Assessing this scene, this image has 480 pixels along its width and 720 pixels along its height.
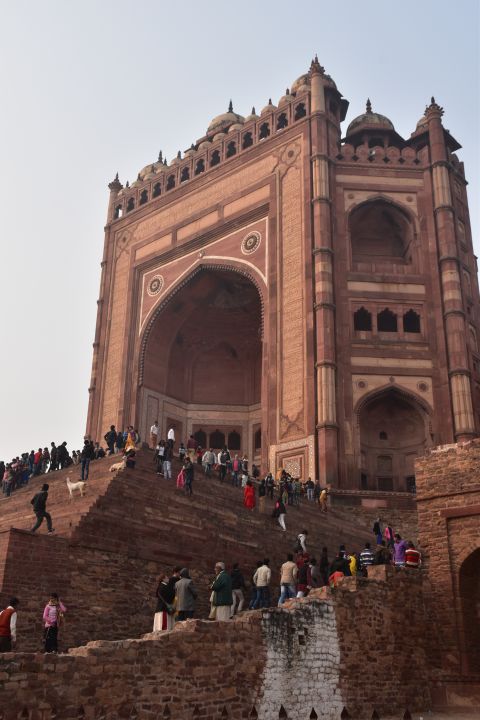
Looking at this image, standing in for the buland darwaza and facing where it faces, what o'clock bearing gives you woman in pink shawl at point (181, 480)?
The woman in pink shawl is roughly at 11 o'clock from the buland darwaza.

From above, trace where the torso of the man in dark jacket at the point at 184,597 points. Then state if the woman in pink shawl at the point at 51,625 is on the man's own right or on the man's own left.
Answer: on the man's own left

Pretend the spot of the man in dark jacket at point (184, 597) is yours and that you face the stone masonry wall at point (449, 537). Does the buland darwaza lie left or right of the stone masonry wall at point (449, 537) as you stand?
left

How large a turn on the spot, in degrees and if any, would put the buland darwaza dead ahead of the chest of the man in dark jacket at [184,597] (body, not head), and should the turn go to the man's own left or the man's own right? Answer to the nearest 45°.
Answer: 0° — they already face it

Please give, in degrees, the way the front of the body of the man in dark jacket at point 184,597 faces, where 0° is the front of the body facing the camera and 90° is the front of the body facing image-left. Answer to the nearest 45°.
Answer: approximately 180°

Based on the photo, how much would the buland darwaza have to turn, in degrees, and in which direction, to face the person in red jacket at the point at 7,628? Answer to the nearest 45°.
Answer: approximately 45° to its left

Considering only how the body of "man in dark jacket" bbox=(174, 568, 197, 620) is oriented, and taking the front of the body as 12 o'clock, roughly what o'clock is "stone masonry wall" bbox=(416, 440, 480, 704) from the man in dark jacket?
The stone masonry wall is roughly at 2 o'clock from the man in dark jacket.

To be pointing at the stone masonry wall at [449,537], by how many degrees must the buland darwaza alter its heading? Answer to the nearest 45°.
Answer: approximately 45° to its left
